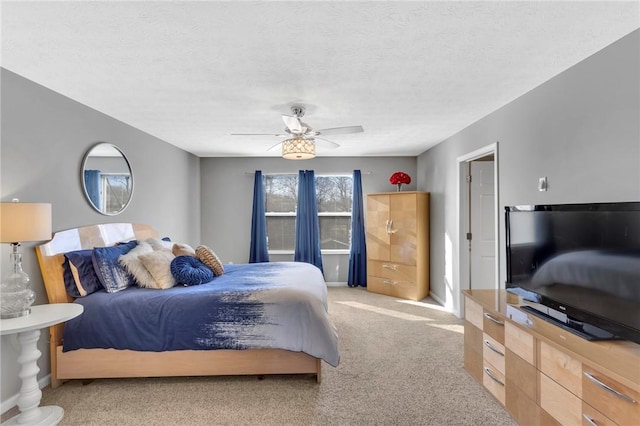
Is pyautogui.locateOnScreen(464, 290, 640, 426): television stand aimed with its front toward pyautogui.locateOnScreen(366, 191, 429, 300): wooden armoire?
no

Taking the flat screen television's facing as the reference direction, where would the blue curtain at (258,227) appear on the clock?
The blue curtain is roughly at 2 o'clock from the flat screen television.

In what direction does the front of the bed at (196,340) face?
to the viewer's right

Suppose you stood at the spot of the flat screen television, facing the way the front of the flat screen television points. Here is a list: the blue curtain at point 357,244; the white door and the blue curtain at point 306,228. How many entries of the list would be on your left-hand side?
0

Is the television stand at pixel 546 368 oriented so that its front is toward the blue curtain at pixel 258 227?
no

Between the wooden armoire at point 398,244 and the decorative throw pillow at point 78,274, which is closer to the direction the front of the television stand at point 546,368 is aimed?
the decorative throw pillow

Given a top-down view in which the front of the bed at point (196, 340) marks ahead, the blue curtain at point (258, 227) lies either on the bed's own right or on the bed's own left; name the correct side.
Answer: on the bed's own left

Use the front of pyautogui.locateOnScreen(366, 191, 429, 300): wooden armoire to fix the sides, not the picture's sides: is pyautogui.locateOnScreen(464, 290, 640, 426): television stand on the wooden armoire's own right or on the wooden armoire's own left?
on the wooden armoire's own left

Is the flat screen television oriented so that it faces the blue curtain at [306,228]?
no

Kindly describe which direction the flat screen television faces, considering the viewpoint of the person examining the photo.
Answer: facing the viewer and to the left of the viewer

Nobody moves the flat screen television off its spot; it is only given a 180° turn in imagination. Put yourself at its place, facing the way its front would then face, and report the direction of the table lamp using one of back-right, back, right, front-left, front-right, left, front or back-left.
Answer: back

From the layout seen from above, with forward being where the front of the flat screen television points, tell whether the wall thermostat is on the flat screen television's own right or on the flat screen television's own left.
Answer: on the flat screen television's own right

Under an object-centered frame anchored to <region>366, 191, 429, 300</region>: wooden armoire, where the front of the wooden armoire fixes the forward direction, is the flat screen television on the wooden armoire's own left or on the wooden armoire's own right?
on the wooden armoire's own left

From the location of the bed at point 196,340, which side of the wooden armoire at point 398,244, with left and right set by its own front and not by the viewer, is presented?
front
